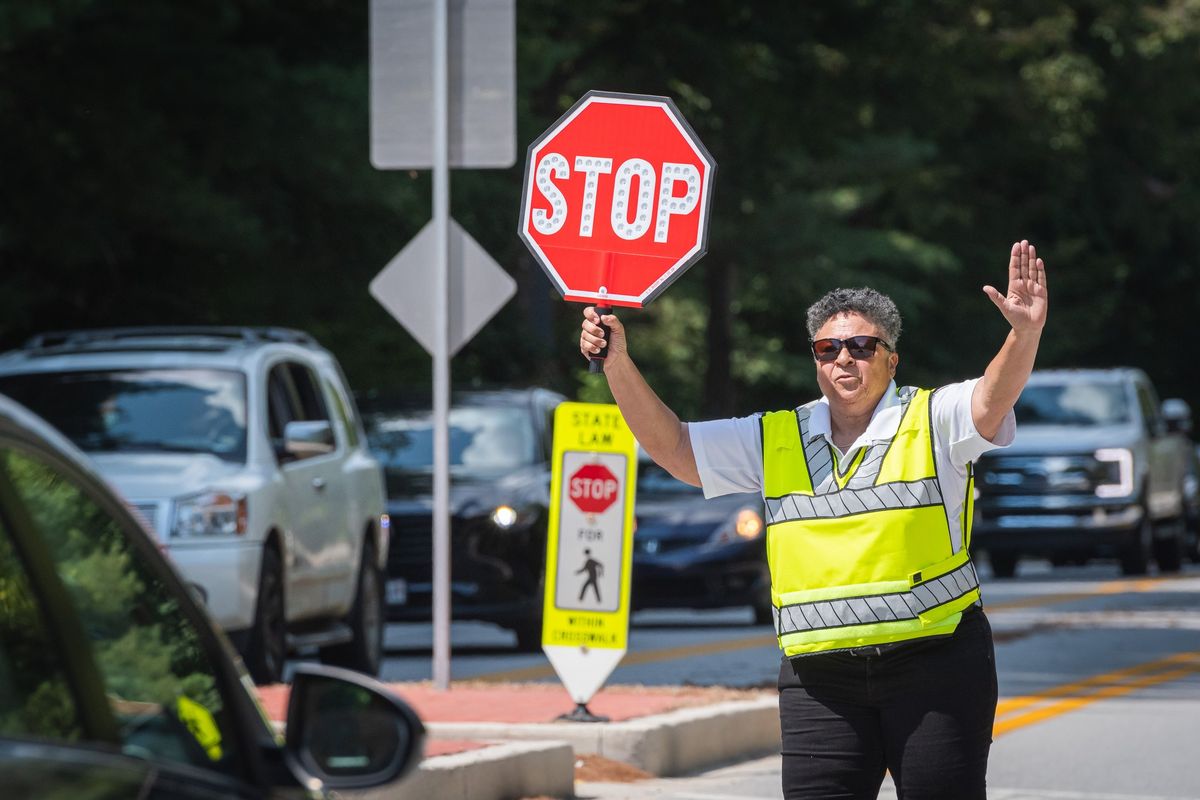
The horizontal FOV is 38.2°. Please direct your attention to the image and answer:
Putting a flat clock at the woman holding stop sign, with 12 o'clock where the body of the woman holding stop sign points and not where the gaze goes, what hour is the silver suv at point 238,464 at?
The silver suv is roughly at 5 o'clock from the woman holding stop sign.

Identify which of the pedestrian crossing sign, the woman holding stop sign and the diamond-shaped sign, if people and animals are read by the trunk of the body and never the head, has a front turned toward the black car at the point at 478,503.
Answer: the diamond-shaped sign

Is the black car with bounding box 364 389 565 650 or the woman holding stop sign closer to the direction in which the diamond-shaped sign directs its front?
the black car

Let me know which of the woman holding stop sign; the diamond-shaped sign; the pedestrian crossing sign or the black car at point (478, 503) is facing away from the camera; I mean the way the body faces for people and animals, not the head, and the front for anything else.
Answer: the diamond-shaped sign

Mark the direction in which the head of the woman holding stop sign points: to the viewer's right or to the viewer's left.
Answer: to the viewer's left

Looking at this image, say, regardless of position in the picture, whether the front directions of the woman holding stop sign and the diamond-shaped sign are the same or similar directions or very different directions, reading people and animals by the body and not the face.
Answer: very different directions

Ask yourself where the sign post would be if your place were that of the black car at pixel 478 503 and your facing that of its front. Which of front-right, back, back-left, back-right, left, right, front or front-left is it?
front-left

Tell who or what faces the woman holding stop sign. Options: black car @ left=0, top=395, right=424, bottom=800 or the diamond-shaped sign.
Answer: the black car

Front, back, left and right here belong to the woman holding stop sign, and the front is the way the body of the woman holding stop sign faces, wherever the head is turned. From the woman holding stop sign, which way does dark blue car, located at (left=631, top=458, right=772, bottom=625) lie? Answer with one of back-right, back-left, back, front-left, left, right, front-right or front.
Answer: back

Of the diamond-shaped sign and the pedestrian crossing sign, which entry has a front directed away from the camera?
the diamond-shaped sign

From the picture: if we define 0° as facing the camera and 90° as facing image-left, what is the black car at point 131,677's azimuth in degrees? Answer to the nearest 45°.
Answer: approximately 225°

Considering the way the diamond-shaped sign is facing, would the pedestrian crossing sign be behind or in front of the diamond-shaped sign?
behind

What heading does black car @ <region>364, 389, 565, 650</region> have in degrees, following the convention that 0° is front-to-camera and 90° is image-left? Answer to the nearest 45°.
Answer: approximately 45°

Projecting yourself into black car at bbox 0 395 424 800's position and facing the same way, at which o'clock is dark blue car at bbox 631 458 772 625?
dark blue car at bbox 631 458 772 625 is roughly at 11 o'clock from black car at bbox 0 395 424 800.
